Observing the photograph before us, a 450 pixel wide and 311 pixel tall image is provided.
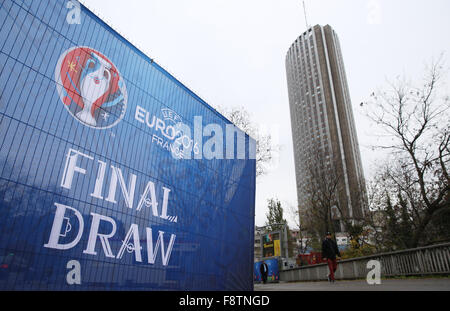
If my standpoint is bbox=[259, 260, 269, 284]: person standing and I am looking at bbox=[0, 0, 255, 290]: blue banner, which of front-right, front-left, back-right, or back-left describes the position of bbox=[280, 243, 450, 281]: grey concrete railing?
front-left

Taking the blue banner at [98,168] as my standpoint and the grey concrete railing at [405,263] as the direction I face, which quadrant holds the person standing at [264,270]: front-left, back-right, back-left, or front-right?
front-left

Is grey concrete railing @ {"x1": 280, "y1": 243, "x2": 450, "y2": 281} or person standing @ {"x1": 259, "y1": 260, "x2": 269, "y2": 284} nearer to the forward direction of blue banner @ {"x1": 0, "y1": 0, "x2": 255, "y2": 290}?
the grey concrete railing

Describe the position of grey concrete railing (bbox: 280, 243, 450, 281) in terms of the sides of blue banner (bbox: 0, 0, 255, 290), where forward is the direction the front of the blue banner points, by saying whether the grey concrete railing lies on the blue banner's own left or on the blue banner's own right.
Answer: on the blue banner's own left

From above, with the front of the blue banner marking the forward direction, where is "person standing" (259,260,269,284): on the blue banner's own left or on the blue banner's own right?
on the blue banner's own left

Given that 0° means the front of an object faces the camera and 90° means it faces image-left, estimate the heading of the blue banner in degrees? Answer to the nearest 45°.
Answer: approximately 315°
